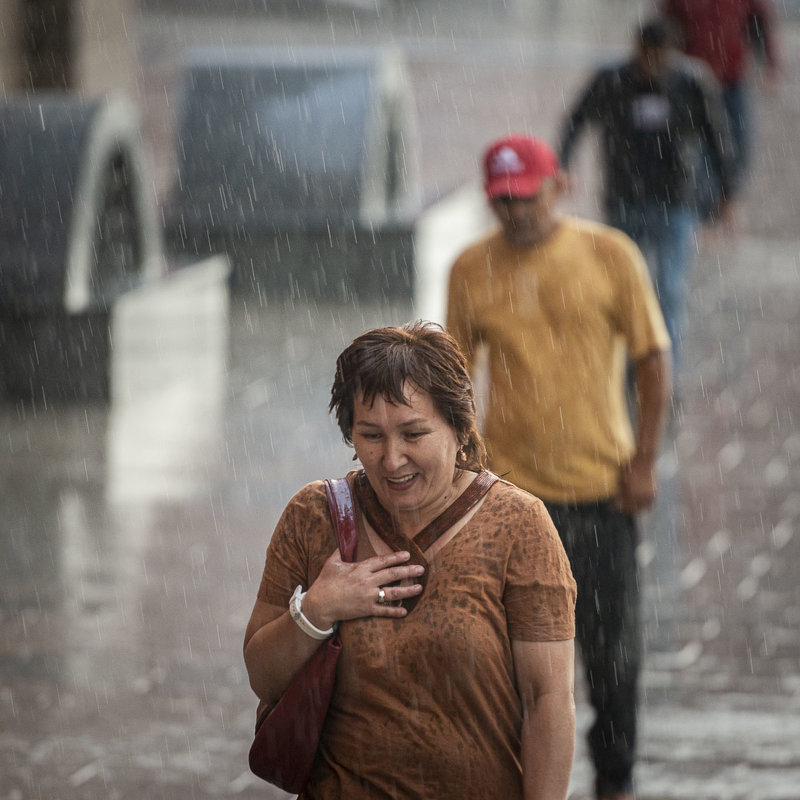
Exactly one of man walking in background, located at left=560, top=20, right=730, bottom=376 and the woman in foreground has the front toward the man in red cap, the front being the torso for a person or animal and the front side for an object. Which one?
the man walking in background

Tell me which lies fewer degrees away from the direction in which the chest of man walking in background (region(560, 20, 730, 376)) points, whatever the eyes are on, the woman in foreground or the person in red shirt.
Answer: the woman in foreground

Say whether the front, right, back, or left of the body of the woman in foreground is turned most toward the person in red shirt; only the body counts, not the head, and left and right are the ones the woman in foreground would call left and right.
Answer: back

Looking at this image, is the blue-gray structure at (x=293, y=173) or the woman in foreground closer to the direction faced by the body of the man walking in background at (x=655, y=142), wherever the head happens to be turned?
the woman in foreground

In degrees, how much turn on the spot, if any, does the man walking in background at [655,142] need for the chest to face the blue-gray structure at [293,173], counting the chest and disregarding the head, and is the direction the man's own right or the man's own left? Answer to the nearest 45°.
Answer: approximately 135° to the man's own right

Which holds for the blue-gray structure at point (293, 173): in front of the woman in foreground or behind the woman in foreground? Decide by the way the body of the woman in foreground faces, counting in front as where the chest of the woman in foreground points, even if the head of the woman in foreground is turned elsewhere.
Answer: behind

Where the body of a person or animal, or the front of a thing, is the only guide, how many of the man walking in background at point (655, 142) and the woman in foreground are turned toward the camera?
2

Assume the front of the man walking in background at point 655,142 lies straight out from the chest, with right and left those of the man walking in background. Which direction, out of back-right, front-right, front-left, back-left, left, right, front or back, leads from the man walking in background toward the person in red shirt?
back

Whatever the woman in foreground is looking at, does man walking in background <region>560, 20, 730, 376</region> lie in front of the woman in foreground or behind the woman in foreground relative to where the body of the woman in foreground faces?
behind
